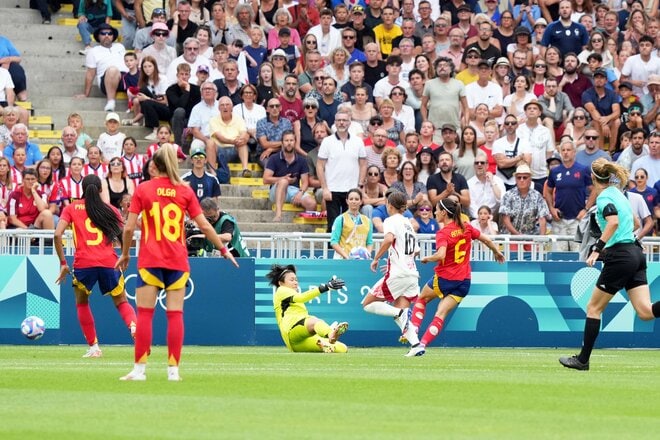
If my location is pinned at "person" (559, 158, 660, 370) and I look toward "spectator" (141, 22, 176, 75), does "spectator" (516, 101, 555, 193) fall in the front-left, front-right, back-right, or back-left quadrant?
front-right

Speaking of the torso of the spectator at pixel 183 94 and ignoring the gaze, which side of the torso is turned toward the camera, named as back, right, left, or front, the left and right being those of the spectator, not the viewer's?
front

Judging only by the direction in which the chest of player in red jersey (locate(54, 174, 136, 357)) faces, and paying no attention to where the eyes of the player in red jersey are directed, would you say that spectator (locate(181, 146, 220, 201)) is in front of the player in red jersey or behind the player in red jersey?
in front

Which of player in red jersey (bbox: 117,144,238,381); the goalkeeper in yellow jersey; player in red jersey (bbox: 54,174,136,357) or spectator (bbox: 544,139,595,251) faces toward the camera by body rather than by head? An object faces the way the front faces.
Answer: the spectator

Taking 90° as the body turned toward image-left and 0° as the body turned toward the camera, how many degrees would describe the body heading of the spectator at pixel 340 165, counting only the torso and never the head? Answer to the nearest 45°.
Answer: approximately 0°

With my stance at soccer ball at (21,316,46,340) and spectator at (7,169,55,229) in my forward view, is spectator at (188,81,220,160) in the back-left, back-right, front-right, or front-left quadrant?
front-right

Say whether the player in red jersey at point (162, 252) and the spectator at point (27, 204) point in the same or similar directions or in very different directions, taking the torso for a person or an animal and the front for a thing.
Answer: very different directions

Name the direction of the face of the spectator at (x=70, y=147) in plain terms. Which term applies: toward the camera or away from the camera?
toward the camera

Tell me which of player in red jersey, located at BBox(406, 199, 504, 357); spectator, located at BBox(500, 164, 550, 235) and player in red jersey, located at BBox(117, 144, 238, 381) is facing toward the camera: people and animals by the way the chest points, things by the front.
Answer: the spectator

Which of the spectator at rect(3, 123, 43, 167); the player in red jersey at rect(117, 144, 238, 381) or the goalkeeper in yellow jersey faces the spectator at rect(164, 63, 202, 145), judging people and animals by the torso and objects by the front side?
the player in red jersey

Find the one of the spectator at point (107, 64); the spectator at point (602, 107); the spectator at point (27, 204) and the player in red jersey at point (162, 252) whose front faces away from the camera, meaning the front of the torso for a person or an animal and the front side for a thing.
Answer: the player in red jersey

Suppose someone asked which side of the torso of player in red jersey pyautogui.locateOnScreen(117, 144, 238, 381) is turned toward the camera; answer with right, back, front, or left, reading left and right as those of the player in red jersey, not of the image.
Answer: back

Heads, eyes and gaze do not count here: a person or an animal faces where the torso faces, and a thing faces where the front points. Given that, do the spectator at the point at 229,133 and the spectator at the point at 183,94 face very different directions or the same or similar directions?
same or similar directions

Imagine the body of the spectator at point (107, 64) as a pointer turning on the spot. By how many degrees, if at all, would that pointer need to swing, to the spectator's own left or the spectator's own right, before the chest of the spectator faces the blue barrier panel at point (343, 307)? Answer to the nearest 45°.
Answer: approximately 45° to the spectator's own left

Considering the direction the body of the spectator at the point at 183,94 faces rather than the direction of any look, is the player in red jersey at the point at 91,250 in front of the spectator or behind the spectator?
in front

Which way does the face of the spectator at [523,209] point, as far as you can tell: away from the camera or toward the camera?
toward the camera

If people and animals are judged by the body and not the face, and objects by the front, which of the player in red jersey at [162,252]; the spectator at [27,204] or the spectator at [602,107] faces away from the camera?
the player in red jersey

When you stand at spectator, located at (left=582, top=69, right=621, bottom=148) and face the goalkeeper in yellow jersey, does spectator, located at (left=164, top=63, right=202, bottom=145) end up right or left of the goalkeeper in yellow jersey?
right

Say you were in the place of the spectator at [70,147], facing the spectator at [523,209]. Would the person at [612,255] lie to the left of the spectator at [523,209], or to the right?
right

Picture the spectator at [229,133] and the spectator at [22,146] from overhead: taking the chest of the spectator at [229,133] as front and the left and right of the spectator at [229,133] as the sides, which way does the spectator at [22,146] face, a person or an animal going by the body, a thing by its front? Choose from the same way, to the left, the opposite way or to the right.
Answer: the same way

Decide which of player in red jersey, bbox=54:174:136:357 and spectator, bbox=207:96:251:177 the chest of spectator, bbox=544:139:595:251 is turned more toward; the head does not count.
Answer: the player in red jersey
